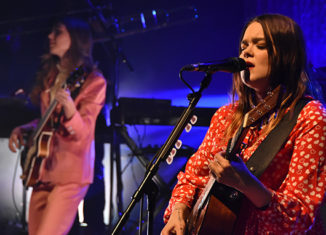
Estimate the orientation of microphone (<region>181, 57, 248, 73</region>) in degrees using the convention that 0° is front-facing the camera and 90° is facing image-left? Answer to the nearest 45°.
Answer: approximately 270°

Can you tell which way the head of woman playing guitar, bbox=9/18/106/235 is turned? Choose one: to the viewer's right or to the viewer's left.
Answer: to the viewer's left

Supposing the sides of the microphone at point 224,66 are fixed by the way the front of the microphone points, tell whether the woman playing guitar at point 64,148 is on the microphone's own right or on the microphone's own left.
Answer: on the microphone's own left

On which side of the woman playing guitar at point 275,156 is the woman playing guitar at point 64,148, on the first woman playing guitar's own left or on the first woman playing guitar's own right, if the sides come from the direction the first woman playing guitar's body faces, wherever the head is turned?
on the first woman playing guitar's own right
